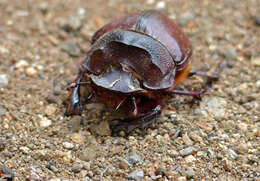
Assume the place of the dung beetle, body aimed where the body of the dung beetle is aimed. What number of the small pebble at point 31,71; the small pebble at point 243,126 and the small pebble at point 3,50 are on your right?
2

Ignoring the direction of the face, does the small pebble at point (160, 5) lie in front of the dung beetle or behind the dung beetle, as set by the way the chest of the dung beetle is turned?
behind

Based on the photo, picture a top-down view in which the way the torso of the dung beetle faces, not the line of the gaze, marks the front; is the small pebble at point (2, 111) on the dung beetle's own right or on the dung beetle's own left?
on the dung beetle's own right

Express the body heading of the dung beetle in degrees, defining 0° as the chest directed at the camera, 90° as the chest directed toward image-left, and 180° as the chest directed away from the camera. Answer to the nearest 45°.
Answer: approximately 45°
